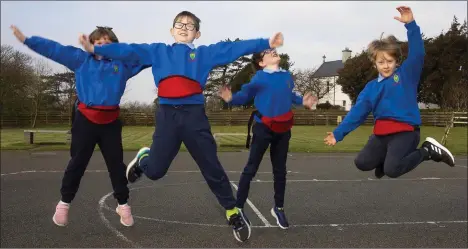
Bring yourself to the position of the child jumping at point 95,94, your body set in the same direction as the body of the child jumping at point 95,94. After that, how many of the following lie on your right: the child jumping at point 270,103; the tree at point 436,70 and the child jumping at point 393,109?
0

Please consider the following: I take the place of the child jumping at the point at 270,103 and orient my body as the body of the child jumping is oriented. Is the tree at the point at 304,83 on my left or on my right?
on my left

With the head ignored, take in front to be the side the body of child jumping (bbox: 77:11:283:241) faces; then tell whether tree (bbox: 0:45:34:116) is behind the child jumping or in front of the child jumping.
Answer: behind

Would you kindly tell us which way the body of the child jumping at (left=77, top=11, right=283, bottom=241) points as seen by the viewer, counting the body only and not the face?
toward the camera

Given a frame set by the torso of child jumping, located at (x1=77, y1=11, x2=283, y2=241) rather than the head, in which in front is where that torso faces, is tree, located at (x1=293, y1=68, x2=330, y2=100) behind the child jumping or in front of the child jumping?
behind

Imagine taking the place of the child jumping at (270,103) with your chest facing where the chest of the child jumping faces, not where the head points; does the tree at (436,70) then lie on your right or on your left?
on your left

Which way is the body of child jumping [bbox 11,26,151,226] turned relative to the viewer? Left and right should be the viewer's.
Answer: facing the viewer

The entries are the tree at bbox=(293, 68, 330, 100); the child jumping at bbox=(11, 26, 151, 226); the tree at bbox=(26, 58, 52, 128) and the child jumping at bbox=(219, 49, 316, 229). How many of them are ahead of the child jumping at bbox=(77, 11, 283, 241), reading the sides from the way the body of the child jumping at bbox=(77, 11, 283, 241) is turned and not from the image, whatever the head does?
0

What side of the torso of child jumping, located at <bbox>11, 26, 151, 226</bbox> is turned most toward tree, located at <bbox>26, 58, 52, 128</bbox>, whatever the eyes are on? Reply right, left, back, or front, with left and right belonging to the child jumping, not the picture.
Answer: back

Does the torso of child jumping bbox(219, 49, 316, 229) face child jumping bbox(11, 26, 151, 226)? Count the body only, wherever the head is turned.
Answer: no

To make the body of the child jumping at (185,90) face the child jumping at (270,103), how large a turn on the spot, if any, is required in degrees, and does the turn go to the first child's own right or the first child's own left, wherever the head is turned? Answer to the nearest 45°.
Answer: approximately 135° to the first child's own left

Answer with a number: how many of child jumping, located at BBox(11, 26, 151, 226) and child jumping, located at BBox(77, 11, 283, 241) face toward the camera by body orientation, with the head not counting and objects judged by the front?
2

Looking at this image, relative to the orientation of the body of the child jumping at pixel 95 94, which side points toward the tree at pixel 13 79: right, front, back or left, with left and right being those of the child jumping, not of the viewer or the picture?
back

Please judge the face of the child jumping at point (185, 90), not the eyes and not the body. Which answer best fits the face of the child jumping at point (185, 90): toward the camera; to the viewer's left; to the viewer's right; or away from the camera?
toward the camera

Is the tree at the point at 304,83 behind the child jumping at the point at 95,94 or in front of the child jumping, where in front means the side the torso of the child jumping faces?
behind

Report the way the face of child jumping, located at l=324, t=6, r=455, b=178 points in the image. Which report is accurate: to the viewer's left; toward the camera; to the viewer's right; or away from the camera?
toward the camera

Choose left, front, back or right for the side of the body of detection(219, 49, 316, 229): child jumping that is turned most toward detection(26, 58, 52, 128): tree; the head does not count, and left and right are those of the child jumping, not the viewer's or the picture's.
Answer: back

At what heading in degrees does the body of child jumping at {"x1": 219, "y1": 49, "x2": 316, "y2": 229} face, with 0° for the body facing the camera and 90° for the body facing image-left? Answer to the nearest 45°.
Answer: approximately 315°
